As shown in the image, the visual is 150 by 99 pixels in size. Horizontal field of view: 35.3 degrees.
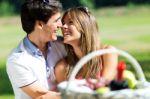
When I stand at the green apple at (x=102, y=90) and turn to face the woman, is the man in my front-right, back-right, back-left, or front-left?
front-left

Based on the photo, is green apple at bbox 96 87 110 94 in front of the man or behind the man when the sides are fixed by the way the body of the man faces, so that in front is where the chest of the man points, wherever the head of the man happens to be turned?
in front

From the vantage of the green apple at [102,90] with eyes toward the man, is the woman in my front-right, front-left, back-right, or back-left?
front-right

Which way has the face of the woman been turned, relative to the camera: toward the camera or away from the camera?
toward the camera

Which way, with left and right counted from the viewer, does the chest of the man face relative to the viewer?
facing the viewer and to the right of the viewer

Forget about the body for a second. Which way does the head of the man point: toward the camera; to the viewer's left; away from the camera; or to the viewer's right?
to the viewer's right

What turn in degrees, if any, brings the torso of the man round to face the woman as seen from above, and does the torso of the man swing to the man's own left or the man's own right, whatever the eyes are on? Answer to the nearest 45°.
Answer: approximately 45° to the man's own left
